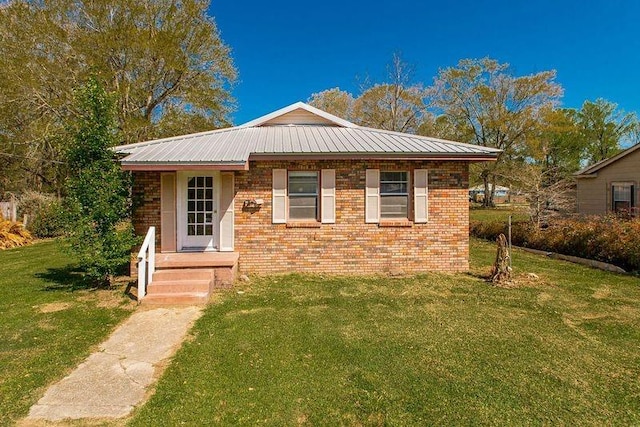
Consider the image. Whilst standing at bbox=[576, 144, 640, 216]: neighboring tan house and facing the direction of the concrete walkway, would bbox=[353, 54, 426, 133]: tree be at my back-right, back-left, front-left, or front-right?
back-right

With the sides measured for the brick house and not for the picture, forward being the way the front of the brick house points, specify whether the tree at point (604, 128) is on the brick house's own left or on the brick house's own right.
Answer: on the brick house's own left

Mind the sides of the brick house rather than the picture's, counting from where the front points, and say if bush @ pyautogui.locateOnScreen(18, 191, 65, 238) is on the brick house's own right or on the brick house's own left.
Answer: on the brick house's own right

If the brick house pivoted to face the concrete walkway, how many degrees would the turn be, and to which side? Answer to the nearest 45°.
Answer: approximately 45° to its right

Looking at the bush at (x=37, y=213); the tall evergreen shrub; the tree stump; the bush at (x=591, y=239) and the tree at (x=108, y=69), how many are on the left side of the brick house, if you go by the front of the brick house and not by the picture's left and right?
2

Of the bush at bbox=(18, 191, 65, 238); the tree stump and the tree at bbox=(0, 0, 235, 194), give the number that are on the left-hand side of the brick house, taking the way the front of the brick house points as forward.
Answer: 1

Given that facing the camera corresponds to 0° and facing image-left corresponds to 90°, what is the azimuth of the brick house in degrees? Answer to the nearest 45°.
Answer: approximately 0°

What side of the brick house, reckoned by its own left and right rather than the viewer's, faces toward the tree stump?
left

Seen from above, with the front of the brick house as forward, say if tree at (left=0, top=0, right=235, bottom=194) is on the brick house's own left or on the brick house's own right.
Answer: on the brick house's own right

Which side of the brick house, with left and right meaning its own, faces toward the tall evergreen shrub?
right

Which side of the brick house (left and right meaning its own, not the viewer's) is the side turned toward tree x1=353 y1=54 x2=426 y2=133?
back
